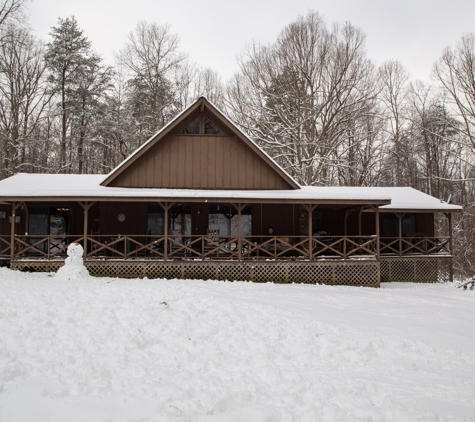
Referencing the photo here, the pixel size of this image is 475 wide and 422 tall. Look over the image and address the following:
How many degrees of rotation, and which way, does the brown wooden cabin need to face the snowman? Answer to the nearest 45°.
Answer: approximately 45° to its right

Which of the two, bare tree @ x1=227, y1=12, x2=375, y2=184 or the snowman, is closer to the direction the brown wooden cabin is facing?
the snowman

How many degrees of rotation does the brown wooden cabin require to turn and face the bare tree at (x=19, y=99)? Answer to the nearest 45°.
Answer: approximately 135° to its right

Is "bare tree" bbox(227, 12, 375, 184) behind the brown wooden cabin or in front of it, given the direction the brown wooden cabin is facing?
behind

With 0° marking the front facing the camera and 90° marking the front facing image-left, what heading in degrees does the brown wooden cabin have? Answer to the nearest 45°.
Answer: approximately 0°

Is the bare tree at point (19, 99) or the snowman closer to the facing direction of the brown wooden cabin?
the snowman
